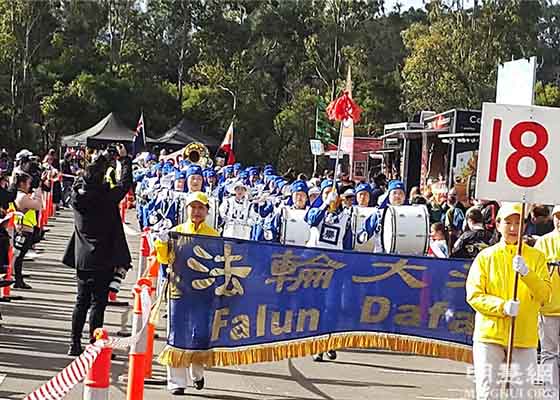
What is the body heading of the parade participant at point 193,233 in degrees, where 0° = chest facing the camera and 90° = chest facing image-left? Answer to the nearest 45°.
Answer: approximately 0°

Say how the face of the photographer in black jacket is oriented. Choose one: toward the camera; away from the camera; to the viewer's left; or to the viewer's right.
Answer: away from the camera

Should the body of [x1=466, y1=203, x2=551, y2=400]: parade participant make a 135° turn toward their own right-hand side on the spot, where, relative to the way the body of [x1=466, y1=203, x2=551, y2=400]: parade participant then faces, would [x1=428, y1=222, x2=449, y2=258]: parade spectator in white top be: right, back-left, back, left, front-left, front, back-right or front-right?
front-right

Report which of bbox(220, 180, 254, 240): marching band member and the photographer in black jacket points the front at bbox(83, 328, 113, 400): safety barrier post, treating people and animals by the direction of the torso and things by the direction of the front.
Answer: the marching band member

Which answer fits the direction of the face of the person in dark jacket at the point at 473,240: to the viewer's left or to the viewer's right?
to the viewer's left
